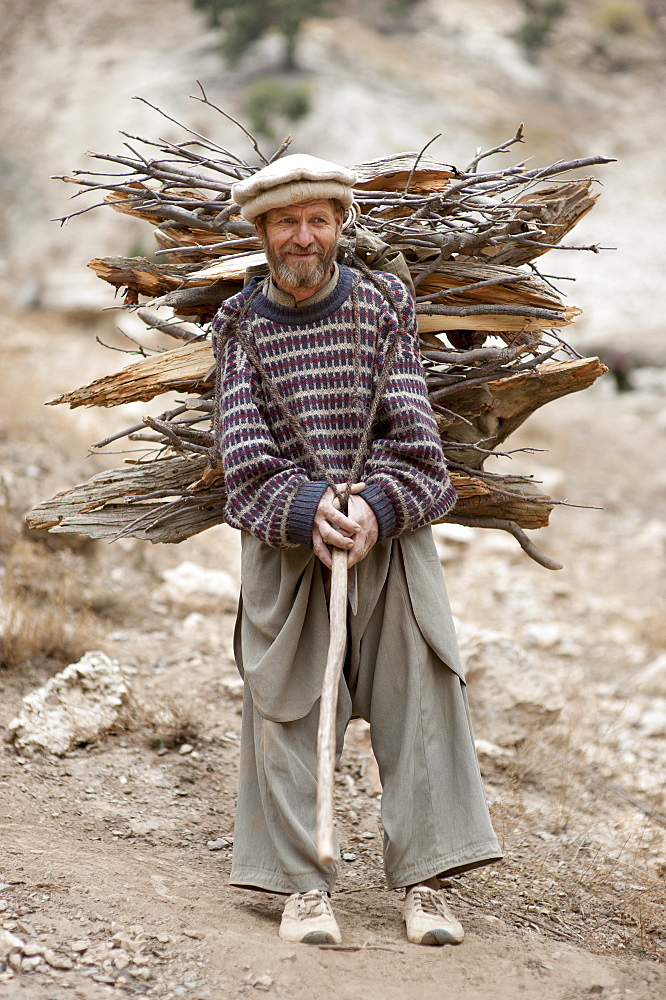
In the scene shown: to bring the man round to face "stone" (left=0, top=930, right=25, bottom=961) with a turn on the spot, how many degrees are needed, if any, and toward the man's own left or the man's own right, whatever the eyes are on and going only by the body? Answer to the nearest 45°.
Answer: approximately 45° to the man's own right

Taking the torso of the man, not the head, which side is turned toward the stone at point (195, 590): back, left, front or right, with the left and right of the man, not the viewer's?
back

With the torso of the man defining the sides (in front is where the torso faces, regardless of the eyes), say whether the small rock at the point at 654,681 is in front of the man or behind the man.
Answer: behind

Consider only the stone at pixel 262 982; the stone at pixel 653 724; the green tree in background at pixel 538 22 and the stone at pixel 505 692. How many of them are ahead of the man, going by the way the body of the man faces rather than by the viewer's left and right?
1

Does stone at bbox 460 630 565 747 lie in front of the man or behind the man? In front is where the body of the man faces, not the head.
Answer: behind

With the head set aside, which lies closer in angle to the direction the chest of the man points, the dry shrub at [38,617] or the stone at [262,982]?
the stone

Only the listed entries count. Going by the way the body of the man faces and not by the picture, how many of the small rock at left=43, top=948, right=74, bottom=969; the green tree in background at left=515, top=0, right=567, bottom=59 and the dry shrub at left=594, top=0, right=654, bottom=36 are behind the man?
2

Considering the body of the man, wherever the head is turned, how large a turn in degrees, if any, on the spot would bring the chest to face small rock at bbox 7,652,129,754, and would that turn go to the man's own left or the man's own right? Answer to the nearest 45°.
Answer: approximately 135° to the man's own right

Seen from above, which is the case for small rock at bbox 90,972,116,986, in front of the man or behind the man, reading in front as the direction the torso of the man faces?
in front

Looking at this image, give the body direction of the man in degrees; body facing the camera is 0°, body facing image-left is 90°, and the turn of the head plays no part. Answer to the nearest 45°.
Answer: approximately 0°
